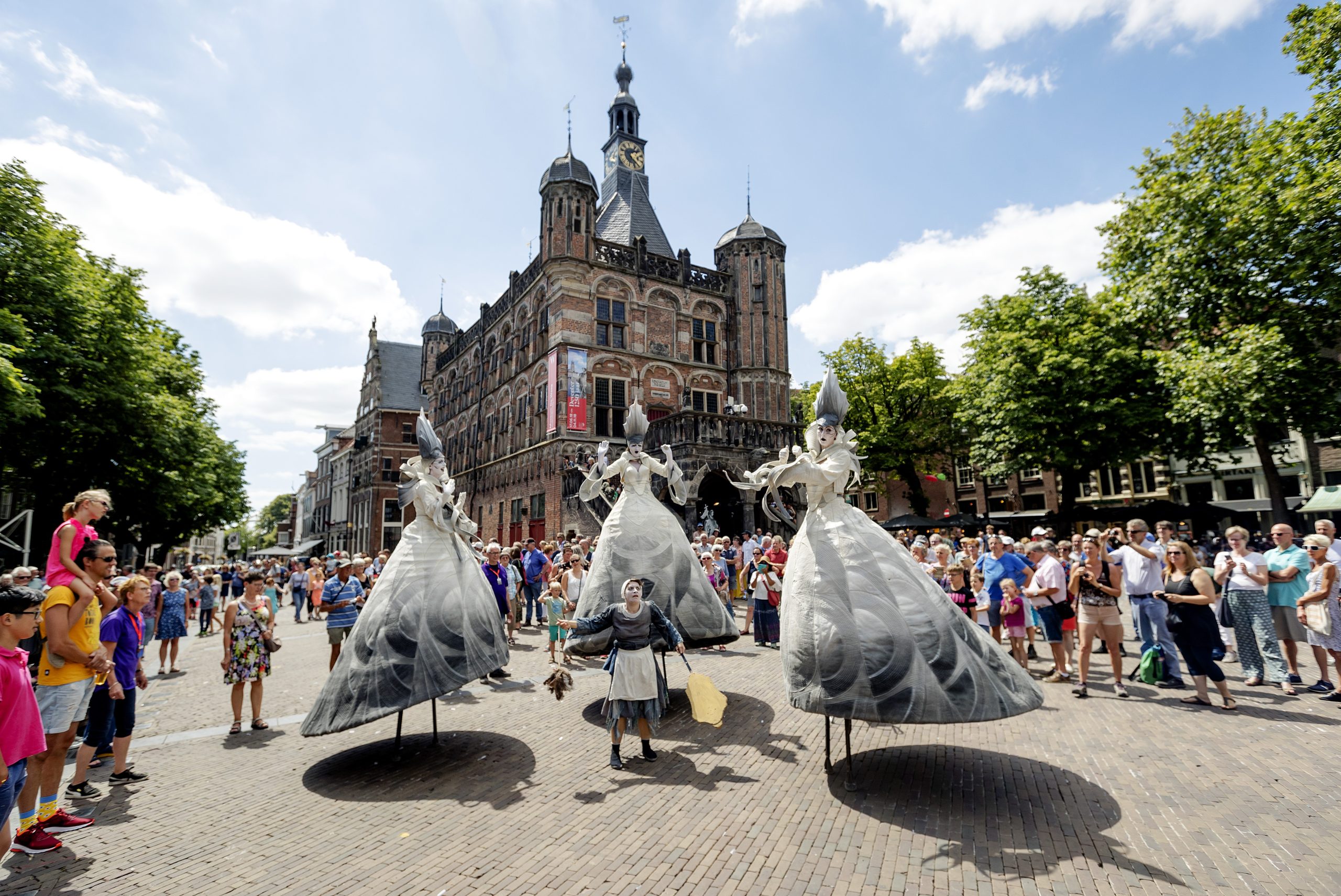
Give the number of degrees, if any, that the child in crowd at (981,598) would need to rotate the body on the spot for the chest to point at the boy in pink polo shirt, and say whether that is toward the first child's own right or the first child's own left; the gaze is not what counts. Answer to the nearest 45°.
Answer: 0° — they already face them

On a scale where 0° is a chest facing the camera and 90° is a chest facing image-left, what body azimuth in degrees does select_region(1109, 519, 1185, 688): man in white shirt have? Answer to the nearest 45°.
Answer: approximately 45°

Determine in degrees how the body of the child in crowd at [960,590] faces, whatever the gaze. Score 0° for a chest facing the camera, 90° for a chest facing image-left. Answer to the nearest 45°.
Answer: approximately 45°

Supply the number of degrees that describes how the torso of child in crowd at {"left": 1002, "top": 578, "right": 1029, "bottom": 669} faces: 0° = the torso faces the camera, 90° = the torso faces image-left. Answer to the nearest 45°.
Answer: approximately 45°

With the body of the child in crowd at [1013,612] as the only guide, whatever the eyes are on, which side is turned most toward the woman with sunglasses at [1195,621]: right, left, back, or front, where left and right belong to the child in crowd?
left

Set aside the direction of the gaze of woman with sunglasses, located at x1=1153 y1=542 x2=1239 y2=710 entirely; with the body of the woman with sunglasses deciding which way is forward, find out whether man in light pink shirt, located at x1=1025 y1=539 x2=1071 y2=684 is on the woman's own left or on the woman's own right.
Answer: on the woman's own right

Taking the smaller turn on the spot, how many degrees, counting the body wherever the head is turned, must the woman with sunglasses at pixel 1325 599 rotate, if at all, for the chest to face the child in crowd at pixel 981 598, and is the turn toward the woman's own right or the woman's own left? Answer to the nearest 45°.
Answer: approximately 45° to the woman's own right

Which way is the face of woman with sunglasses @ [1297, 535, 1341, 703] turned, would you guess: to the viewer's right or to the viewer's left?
to the viewer's left

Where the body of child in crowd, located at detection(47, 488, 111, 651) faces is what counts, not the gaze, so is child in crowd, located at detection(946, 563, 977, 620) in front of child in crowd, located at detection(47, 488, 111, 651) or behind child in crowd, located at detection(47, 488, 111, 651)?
in front

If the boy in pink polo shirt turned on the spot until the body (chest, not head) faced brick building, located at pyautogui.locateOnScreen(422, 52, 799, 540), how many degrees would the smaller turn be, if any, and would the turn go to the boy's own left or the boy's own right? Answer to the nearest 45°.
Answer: approximately 45° to the boy's own left

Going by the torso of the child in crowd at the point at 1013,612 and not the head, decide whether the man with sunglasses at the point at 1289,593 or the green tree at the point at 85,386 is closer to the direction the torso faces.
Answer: the green tree

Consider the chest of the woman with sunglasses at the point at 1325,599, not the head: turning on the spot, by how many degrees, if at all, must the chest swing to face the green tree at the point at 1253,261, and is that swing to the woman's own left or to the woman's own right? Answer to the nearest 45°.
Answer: approximately 135° to the woman's own right

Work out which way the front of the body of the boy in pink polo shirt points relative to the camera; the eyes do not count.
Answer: to the viewer's right
